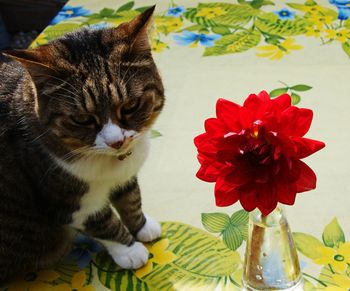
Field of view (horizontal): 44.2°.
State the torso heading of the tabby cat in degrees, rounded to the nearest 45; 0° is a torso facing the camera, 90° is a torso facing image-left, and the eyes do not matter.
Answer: approximately 315°
